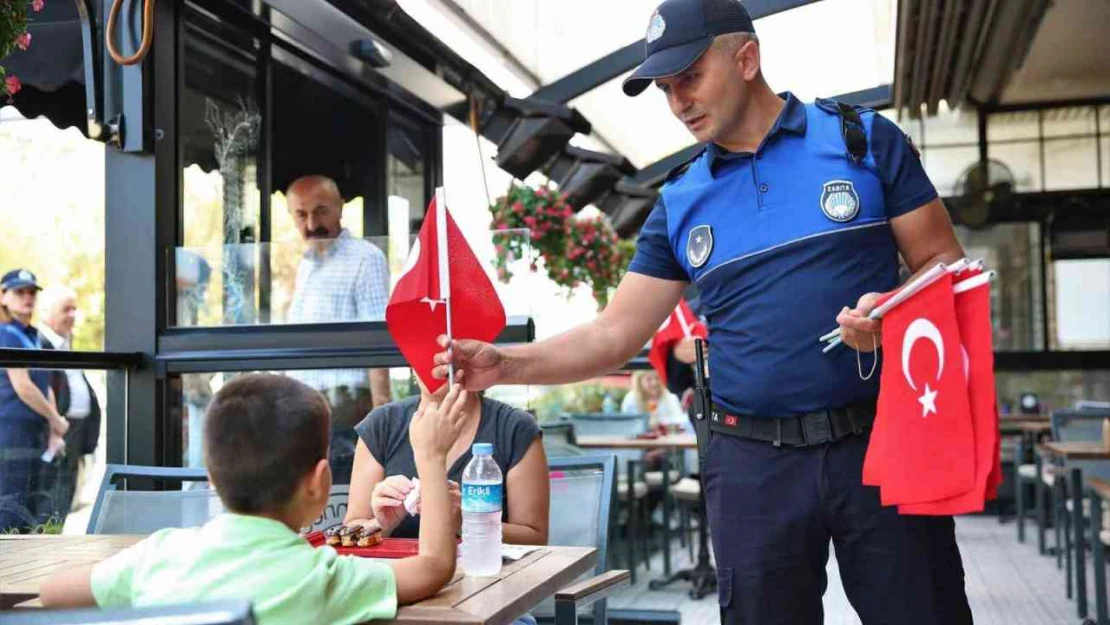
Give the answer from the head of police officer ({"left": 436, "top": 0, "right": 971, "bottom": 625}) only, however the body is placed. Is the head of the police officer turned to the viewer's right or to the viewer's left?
to the viewer's left

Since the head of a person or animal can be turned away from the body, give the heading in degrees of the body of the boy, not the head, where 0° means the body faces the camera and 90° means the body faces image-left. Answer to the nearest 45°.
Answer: approximately 180°

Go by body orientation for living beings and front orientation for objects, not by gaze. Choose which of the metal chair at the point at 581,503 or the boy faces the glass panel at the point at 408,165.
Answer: the boy

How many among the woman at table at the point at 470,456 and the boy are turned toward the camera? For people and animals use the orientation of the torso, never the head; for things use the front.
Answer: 1

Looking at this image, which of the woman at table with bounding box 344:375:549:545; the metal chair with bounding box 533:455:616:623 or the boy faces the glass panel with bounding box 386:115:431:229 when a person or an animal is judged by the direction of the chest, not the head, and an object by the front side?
the boy

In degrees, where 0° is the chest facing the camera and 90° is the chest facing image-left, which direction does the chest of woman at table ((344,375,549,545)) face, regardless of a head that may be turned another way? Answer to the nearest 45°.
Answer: approximately 0°

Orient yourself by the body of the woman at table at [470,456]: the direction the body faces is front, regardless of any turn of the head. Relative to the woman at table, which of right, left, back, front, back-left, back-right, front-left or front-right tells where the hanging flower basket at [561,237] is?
back

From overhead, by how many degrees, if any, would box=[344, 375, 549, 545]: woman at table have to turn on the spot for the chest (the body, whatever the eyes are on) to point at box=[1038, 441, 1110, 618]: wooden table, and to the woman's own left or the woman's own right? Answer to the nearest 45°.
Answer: approximately 135° to the woman's own left

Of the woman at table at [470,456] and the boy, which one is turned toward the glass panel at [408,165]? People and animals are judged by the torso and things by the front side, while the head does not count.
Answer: the boy

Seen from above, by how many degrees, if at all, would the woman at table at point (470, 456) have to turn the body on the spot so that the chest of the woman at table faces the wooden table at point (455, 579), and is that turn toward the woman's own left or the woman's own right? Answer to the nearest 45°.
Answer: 0° — they already face it

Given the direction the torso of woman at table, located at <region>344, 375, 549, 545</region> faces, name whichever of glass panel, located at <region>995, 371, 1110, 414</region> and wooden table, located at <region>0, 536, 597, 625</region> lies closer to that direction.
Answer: the wooden table

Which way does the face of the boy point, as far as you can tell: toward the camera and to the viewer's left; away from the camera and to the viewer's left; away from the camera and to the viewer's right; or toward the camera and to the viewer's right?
away from the camera and to the viewer's right
